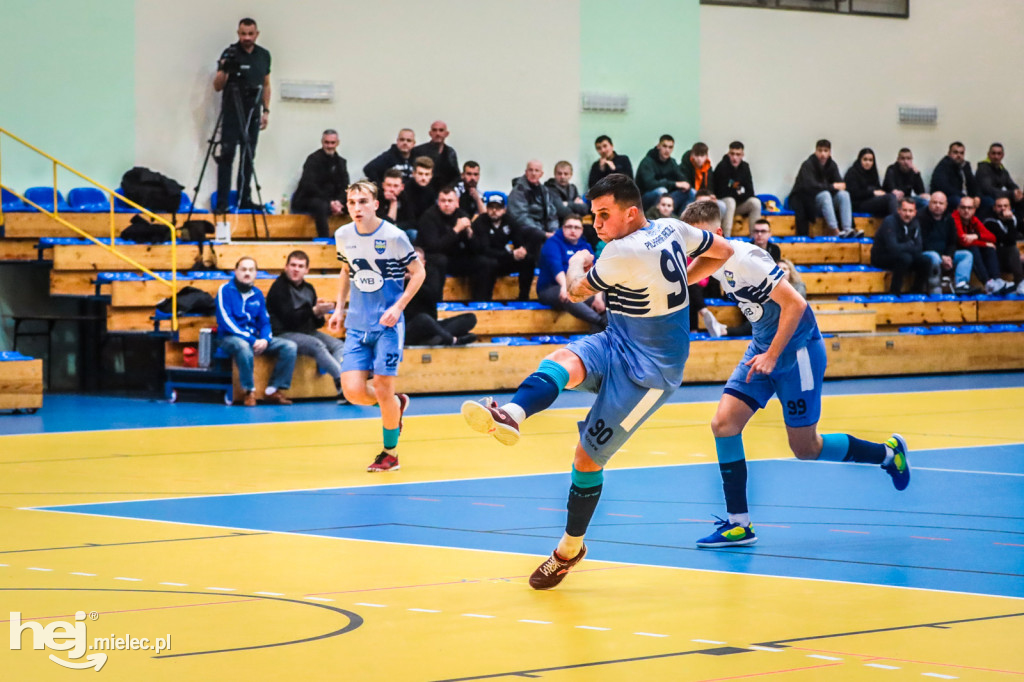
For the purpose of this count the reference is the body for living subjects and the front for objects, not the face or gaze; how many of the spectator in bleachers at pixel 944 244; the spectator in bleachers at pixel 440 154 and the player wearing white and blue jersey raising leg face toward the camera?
2

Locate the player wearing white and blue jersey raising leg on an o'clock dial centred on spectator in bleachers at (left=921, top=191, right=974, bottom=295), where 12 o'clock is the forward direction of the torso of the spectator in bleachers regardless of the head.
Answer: The player wearing white and blue jersey raising leg is roughly at 12 o'clock from the spectator in bleachers.

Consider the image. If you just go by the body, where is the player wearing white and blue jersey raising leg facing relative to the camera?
to the viewer's left

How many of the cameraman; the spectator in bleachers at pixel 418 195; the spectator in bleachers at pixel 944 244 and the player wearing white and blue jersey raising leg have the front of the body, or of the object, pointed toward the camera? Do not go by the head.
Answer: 3

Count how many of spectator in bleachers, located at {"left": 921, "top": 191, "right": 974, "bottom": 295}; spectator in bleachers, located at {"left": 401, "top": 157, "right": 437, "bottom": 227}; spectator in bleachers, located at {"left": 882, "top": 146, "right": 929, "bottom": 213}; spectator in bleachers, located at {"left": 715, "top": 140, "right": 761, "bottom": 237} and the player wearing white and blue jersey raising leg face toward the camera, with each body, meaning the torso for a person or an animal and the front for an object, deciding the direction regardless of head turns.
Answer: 4

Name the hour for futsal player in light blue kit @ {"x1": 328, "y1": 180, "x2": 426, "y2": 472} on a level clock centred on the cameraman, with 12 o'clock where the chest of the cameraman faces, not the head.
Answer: The futsal player in light blue kit is roughly at 12 o'clock from the cameraman.

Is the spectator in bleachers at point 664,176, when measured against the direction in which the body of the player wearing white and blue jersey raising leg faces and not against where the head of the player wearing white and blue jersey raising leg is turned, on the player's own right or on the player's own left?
on the player's own right

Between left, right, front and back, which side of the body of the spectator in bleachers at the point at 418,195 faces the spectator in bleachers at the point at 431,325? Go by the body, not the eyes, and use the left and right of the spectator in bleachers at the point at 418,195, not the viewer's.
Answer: front

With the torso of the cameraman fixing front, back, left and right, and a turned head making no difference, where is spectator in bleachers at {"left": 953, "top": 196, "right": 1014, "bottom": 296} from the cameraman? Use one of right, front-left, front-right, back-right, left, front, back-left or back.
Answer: left

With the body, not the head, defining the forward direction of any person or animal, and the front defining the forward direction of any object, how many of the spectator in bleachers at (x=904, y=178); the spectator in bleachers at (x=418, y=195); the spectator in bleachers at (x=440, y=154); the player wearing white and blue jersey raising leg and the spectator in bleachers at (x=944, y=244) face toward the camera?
4

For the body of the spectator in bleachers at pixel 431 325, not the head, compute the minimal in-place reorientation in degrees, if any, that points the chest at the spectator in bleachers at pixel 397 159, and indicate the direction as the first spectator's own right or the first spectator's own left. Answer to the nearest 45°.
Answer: approximately 135° to the first spectator's own left
